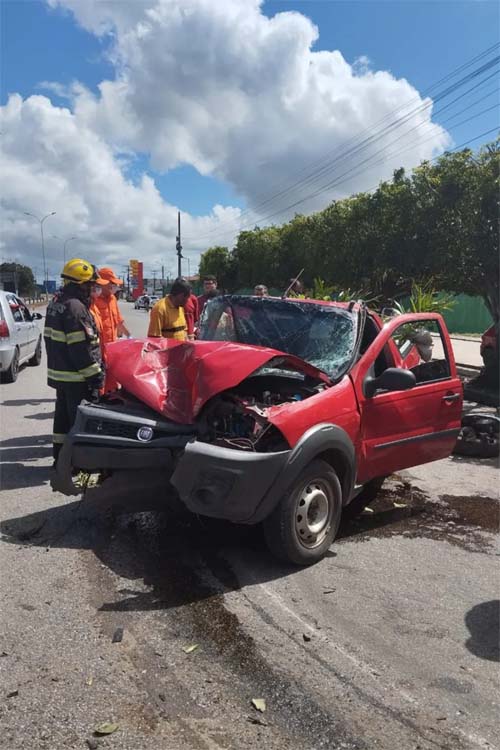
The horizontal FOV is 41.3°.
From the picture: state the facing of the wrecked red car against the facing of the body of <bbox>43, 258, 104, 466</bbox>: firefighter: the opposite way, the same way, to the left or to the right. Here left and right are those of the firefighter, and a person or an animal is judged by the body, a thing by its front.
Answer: the opposite way

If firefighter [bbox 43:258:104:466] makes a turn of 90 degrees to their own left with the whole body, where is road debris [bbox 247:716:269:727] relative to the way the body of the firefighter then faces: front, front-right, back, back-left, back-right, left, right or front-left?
back-left

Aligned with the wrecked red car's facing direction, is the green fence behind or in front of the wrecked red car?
behind

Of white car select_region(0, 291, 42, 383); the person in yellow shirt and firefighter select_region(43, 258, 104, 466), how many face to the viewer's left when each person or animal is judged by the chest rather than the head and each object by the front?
0

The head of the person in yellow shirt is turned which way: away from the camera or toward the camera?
toward the camera

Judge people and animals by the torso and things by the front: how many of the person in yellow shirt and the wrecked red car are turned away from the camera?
0

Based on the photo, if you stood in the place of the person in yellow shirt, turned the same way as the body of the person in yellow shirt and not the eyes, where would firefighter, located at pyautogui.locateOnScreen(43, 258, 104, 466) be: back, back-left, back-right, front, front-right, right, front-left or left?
right

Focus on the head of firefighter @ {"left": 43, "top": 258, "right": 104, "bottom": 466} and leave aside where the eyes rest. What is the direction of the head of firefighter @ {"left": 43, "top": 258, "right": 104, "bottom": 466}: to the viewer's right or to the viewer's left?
to the viewer's right

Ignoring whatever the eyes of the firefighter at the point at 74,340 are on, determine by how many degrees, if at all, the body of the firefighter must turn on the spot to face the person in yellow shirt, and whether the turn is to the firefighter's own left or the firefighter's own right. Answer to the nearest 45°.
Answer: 0° — they already face them

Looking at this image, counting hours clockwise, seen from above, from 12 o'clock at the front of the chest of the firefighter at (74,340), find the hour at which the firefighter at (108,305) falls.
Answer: the firefighter at (108,305) is roughly at 11 o'clock from the firefighter at (74,340).

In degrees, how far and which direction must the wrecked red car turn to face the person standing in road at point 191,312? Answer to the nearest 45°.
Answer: approximately 135° to its right

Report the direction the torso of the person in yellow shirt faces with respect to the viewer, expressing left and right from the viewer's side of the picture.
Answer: facing the viewer and to the right of the viewer

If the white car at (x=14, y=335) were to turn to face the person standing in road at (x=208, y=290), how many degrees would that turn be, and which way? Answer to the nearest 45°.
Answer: approximately 90° to its right

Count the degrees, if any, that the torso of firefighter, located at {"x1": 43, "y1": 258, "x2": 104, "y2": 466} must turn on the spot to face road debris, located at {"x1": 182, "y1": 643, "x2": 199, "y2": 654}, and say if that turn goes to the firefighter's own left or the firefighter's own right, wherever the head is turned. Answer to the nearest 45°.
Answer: approximately 135° to the firefighter's own right

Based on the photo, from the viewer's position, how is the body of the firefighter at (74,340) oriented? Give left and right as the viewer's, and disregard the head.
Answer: facing away from the viewer and to the right of the viewer
